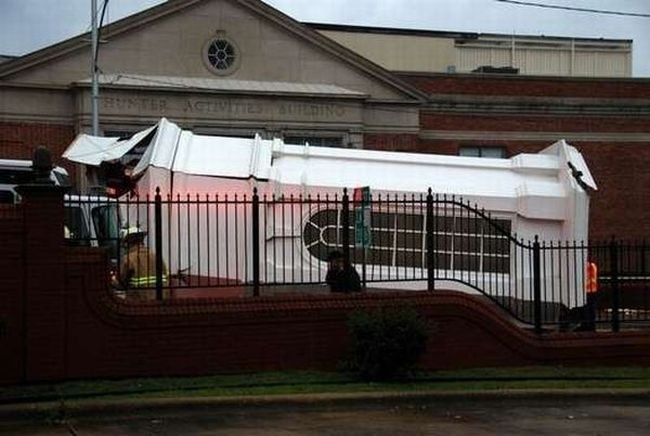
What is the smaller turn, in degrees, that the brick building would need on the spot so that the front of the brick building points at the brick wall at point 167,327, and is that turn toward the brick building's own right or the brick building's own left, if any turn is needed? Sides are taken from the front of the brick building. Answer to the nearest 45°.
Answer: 0° — it already faces it

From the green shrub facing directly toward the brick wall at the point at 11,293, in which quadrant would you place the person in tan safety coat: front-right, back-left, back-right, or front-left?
front-right

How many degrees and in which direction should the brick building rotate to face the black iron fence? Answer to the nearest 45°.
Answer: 0° — it already faces it

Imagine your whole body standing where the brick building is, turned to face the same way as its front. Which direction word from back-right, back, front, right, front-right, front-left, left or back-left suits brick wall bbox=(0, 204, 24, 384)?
front

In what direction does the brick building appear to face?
toward the camera

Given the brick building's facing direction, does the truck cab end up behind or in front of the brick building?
in front

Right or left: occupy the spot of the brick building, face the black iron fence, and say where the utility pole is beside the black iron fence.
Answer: right

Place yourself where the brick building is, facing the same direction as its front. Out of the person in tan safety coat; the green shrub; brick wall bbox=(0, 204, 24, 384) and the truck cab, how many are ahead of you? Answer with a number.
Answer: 4

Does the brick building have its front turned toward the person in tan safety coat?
yes

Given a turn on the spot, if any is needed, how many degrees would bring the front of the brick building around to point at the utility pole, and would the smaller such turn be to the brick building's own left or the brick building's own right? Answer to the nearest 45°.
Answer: approximately 45° to the brick building's own right

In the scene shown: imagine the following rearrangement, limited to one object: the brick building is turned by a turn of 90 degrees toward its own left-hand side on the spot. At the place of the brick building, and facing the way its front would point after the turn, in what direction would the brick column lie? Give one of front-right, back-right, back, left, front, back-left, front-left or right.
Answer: right

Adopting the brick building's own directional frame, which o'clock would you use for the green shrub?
The green shrub is roughly at 12 o'clock from the brick building.
